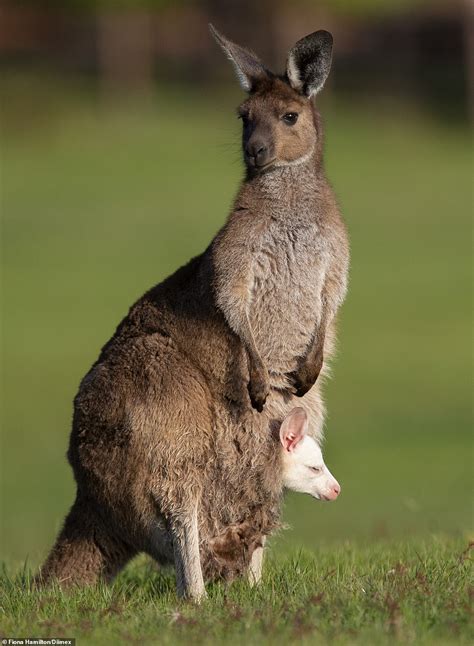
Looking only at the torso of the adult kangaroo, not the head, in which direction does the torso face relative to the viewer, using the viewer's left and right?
facing the viewer and to the right of the viewer
